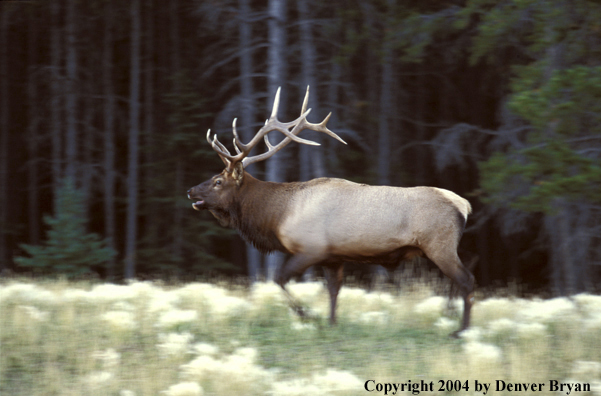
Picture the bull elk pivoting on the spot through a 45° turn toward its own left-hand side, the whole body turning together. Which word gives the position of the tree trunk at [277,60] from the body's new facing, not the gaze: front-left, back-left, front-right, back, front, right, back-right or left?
back-right

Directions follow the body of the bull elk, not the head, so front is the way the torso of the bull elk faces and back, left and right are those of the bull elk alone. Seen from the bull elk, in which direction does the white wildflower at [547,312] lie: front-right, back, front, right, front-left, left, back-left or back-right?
back

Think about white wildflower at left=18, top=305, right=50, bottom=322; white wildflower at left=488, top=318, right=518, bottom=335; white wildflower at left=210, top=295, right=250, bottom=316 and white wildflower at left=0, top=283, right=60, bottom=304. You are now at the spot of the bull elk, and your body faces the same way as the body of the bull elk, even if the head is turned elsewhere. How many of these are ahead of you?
3

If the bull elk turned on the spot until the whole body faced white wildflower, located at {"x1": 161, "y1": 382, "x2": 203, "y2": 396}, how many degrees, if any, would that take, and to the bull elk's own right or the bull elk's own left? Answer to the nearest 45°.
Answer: approximately 45° to the bull elk's own left

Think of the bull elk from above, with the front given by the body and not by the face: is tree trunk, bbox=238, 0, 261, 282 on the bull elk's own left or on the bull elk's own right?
on the bull elk's own right

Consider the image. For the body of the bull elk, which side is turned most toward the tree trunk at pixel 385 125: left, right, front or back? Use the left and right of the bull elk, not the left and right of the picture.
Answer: right

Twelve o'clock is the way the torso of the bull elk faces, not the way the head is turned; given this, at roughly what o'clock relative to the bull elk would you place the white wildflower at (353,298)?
The white wildflower is roughly at 3 o'clock from the bull elk.

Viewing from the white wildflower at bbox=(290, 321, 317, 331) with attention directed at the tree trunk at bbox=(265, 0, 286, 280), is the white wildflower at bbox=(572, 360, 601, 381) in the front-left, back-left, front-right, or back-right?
back-right

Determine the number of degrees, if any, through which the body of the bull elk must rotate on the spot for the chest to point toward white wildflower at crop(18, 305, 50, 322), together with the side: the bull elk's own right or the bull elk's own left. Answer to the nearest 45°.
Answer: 0° — it already faces it

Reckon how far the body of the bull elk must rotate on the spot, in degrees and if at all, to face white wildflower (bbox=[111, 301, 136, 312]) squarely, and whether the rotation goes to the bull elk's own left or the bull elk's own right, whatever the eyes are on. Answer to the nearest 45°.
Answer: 0° — it already faces it

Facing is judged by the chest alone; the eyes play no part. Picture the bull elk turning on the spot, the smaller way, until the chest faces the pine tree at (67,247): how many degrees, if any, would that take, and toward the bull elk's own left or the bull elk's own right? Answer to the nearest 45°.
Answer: approximately 45° to the bull elk's own right

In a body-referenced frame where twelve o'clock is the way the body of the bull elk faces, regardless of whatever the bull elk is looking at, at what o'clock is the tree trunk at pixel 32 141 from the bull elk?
The tree trunk is roughly at 2 o'clock from the bull elk.

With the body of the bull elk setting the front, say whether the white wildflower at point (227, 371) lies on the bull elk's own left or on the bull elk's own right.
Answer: on the bull elk's own left

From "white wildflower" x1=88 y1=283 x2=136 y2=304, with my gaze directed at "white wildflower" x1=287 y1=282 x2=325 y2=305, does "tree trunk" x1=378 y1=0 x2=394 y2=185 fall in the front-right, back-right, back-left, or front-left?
front-left

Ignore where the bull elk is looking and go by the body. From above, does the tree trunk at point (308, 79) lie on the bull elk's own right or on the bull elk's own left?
on the bull elk's own right

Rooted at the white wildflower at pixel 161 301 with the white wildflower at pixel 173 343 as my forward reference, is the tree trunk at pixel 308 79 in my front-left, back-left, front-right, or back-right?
back-left

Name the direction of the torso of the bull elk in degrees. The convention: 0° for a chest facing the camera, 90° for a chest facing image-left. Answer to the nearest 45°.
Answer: approximately 90°

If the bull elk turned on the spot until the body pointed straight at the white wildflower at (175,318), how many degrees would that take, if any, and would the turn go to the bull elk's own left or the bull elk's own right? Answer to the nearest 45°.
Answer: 0° — it already faces it
